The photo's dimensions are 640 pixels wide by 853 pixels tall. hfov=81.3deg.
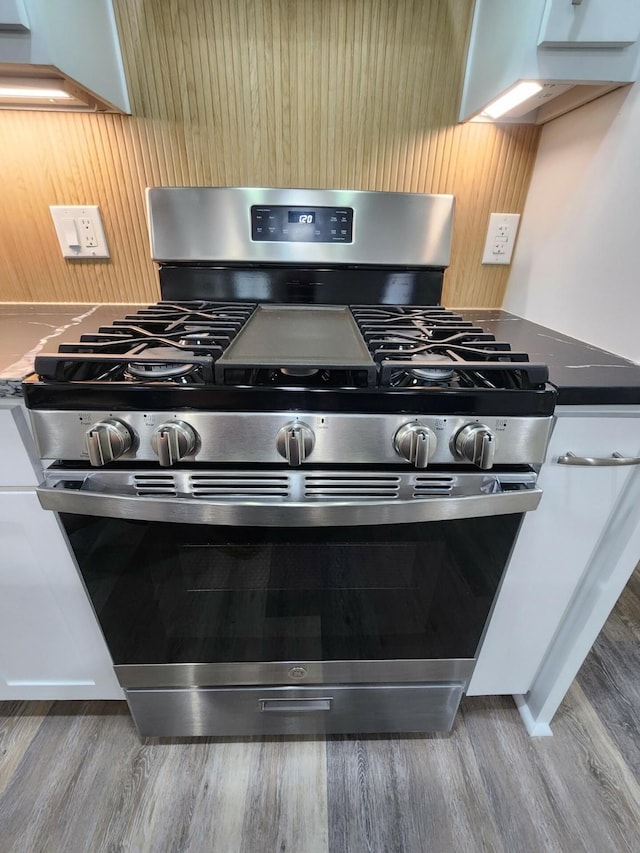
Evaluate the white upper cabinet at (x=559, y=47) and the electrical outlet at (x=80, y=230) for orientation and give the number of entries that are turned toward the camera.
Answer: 2

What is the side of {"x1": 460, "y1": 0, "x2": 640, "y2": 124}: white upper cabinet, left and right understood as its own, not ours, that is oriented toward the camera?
front

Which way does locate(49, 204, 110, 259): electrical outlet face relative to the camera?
toward the camera

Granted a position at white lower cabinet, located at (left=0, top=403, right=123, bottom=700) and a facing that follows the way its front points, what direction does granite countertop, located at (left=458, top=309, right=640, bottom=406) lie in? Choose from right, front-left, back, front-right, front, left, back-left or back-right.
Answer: front-left

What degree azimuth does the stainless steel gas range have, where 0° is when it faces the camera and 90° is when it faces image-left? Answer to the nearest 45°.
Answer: approximately 0°

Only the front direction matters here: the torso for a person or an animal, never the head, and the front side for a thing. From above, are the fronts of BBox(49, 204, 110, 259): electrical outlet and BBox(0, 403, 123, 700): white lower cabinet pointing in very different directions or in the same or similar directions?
same or similar directions

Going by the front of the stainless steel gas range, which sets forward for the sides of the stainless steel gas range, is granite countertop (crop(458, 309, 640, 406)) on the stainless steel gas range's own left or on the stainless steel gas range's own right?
on the stainless steel gas range's own left

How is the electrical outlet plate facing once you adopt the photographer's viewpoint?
facing the viewer

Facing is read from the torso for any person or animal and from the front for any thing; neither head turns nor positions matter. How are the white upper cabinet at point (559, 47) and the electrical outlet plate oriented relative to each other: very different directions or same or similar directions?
same or similar directions

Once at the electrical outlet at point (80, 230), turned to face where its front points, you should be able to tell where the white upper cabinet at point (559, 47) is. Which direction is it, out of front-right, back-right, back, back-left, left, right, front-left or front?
front-left

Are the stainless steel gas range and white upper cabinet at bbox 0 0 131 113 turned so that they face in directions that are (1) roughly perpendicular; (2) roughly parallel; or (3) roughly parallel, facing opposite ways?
roughly parallel
